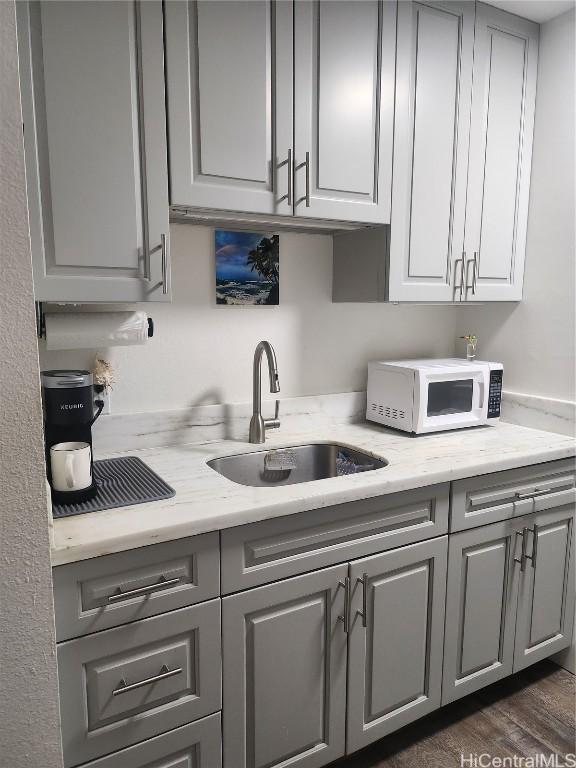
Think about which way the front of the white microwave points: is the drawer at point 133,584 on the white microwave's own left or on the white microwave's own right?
on the white microwave's own right

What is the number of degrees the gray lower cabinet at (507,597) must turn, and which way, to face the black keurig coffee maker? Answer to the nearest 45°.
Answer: approximately 90° to its right

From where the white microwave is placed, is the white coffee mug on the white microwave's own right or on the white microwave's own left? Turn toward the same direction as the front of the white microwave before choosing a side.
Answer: on the white microwave's own right

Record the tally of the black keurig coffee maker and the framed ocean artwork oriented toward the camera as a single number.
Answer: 2

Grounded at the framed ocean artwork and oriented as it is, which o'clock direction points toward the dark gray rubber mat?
The dark gray rubber mat is roughly at 1 o'clock from the framed ocean artwork.

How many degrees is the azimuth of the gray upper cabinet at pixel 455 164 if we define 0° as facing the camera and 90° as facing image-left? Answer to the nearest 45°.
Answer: approximately 315°
